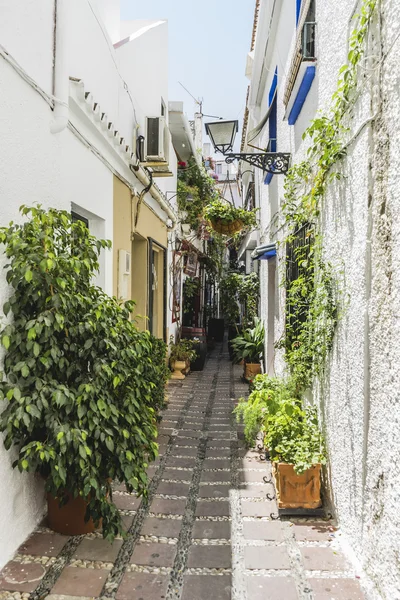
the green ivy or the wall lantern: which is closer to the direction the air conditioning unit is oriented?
the wall lantern

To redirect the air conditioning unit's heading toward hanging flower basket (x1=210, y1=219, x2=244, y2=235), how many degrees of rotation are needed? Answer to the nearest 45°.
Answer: approximately 45° to its left

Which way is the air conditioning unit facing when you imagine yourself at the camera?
facing to the right of the viewer

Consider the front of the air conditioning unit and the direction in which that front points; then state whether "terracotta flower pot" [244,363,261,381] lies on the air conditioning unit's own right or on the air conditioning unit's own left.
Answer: on the air conditioning unit's own left

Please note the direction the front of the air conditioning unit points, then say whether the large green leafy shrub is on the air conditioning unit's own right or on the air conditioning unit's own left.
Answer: on the air conditioning unit's own right

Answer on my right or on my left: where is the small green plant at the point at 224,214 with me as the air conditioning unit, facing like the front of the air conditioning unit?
on my left
